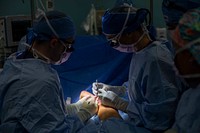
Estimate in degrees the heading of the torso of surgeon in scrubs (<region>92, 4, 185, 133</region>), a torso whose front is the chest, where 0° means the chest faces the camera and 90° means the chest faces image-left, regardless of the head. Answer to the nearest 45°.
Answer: approximately 90°

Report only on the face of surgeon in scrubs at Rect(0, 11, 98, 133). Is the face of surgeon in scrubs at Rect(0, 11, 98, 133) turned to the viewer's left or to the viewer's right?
to the viewer's right
